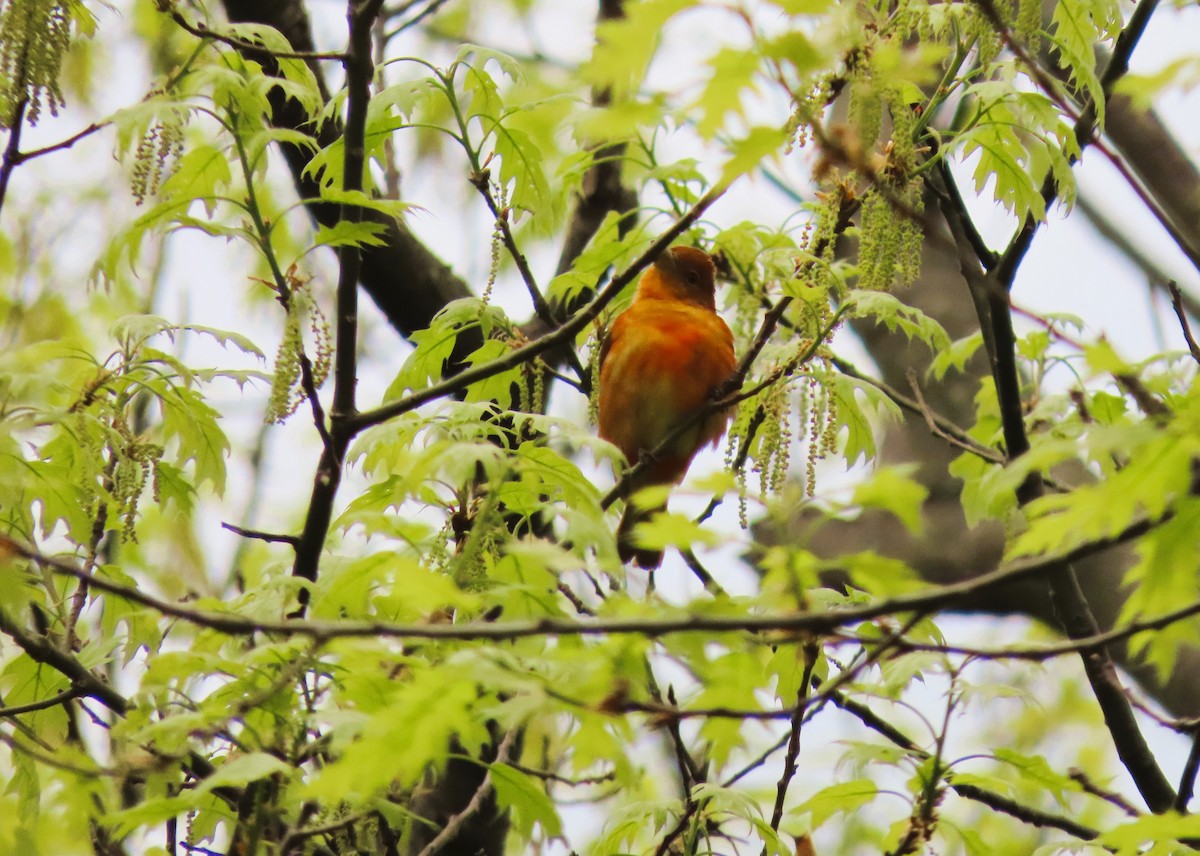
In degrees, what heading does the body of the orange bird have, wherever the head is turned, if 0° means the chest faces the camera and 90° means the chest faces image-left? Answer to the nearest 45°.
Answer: approximately 0°
